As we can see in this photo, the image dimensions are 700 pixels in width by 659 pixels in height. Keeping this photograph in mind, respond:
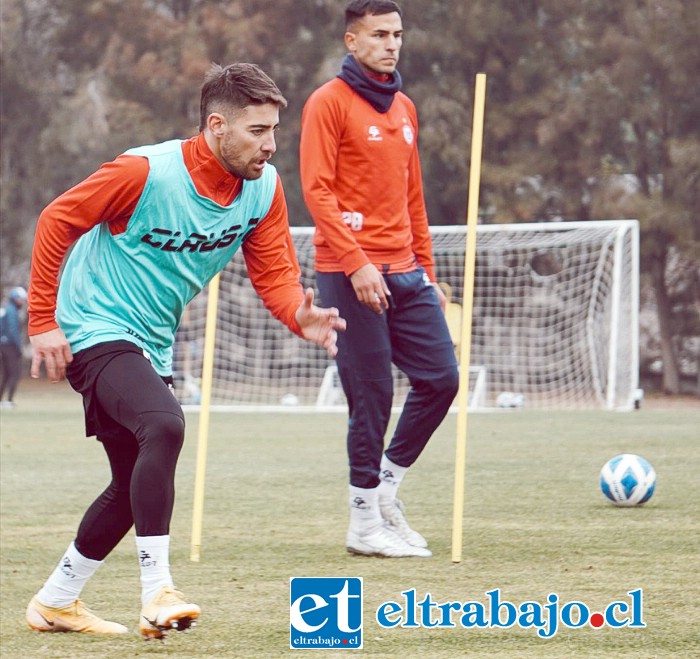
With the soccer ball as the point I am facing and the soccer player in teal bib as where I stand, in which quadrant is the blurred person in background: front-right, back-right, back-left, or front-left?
front-left

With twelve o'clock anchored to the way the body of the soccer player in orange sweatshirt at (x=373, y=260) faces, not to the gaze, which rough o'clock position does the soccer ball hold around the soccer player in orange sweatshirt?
The soccer ball is roughly at 9 o'clock from the soccer player in orange sweatshirt.

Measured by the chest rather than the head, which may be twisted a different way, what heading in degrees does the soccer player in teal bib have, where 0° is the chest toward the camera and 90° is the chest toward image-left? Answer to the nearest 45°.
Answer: approximately 315°

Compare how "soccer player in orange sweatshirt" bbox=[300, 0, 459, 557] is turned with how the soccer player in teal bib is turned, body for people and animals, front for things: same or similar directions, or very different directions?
same or similar directions

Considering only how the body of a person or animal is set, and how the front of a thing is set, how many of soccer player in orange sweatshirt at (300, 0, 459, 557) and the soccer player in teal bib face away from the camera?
0

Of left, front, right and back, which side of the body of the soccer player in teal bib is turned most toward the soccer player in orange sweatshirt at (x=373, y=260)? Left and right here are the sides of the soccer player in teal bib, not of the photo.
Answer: left

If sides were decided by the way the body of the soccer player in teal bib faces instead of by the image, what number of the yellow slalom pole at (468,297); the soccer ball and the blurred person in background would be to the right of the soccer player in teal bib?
0

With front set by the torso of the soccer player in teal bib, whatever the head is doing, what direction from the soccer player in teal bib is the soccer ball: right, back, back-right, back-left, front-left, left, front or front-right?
left

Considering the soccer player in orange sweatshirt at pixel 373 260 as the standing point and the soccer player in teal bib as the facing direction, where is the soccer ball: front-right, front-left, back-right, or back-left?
back-left

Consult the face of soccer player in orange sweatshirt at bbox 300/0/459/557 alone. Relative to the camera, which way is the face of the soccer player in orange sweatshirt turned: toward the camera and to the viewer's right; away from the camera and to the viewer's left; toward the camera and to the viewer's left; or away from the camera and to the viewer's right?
toward the camera and to the viewer's right

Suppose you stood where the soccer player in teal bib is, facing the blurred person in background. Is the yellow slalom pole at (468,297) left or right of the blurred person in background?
right

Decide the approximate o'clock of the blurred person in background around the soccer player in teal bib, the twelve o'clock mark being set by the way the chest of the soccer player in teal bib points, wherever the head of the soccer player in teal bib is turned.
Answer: The blurred person in background is roughly at 7 o'clock from the soccer player in teal bib.

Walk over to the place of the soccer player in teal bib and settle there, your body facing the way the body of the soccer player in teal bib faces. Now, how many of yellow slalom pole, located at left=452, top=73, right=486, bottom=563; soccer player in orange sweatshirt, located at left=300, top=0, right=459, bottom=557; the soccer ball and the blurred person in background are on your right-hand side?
0

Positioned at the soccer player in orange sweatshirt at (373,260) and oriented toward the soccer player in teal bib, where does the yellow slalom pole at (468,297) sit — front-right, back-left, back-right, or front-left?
back-left

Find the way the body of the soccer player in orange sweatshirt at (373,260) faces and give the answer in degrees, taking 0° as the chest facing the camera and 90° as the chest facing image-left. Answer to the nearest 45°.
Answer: approximately 315°
